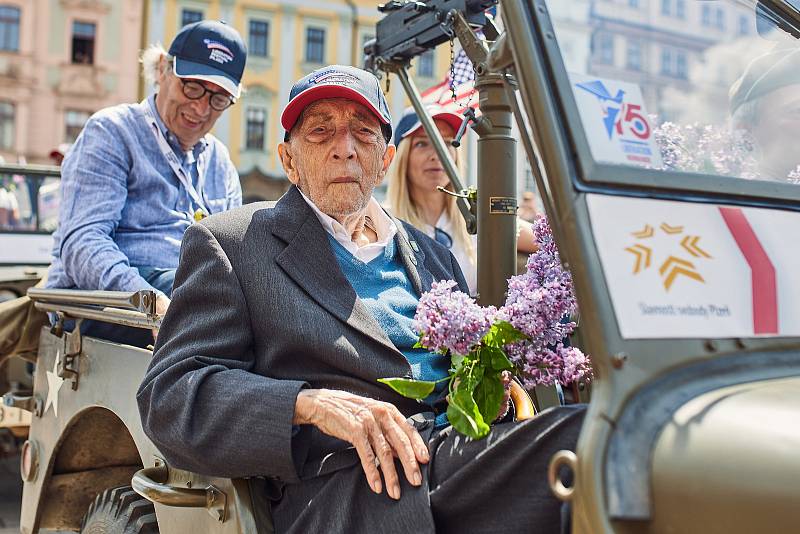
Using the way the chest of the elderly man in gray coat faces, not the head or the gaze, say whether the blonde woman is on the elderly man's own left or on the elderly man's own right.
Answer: on the elderly man's own left

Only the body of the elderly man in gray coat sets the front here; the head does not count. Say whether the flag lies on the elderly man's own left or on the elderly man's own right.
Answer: on the elderly man's own left

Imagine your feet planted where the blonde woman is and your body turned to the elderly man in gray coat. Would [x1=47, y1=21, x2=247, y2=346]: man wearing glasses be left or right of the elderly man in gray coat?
right

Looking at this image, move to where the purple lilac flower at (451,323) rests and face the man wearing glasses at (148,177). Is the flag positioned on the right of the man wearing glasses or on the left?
right

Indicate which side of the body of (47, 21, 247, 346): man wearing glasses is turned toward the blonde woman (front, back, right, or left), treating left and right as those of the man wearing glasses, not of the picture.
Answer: left

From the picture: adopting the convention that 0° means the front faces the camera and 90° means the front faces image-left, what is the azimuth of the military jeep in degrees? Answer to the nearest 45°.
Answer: approximately 315°

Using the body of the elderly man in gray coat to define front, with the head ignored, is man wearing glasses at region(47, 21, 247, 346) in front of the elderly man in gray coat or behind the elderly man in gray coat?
behind
